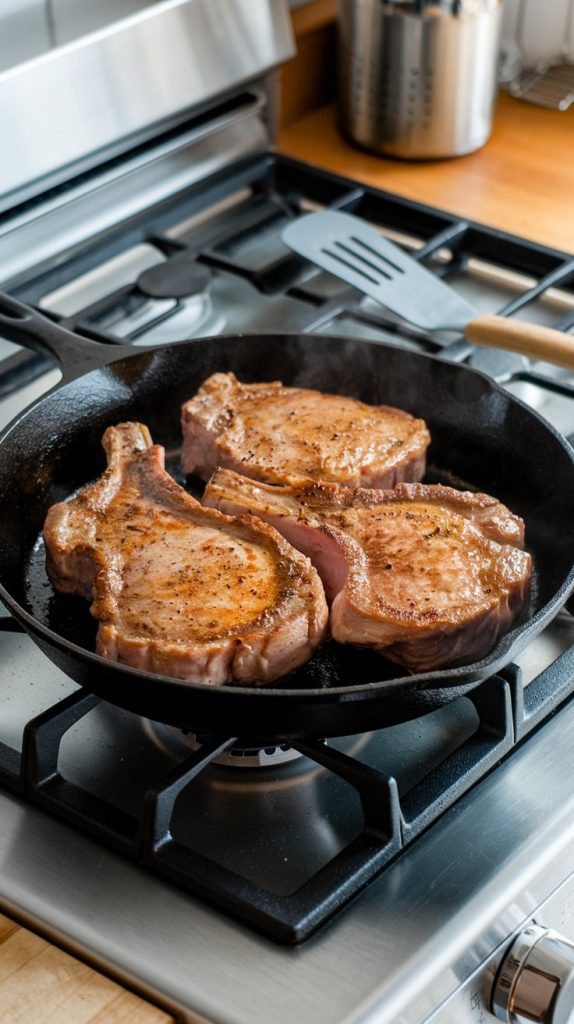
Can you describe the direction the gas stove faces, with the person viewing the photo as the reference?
facing the viewer and to the right of the viewer

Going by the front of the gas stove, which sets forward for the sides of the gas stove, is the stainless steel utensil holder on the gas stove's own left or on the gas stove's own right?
on the gas stove's own left
